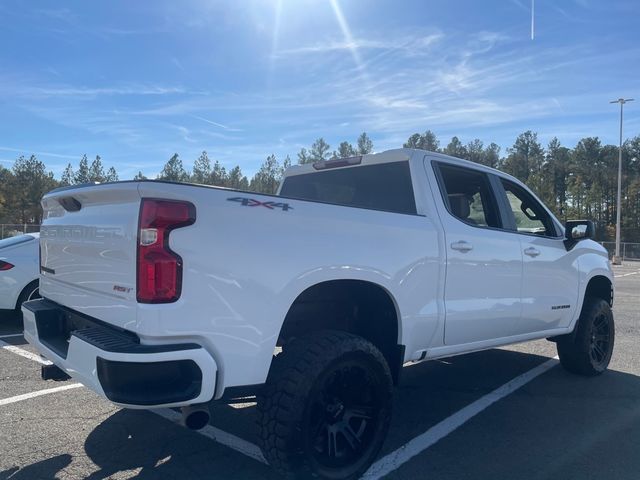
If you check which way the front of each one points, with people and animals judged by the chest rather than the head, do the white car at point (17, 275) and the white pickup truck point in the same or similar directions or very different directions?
same or similar directions

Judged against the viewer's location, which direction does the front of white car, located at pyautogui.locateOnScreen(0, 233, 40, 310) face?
facing away from the viewer and to the right of the viewer

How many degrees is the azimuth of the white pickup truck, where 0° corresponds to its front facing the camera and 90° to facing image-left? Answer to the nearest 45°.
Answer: approximately 225°

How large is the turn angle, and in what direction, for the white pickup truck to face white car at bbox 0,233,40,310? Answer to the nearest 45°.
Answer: approximately 90° to its left

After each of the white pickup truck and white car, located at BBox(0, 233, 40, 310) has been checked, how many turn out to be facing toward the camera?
0
